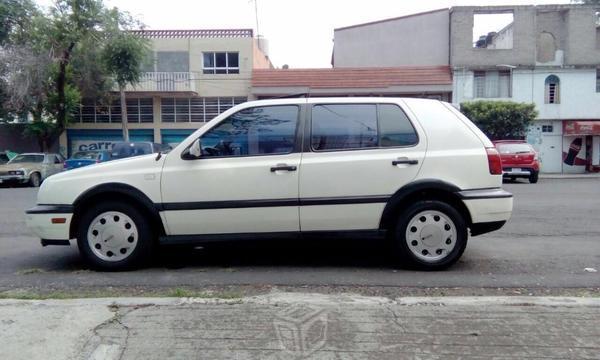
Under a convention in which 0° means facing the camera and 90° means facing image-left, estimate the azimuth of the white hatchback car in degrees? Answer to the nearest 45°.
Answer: approximately 90°

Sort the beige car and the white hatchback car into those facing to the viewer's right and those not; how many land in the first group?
0

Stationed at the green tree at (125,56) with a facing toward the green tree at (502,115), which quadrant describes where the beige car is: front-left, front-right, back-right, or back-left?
back-right

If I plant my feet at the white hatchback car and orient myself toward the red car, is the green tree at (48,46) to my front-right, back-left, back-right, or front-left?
front-left

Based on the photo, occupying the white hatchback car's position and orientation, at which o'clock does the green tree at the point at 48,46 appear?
The green tree is roughly at 2 o'clock from the white hatchback car.

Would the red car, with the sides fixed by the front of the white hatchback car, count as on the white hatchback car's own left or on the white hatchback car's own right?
on the white hatchback car's own right

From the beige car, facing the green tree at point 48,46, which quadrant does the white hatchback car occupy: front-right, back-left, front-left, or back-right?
back-right

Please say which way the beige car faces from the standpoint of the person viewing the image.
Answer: facing the viewer and to the left of the viewer

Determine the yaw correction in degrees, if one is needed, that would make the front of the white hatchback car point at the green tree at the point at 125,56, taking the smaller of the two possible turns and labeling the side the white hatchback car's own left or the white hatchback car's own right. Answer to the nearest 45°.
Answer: approximately 90° to the white hatchback car's own right

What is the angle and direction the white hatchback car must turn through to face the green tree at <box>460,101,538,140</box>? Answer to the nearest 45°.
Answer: approximately 135° to its right

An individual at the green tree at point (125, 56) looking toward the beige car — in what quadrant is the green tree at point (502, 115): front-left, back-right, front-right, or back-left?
back-left
